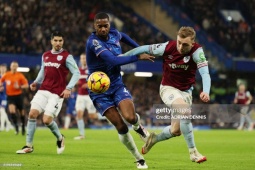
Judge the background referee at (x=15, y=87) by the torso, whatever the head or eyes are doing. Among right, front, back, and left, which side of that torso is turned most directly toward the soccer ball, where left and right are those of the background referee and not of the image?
front

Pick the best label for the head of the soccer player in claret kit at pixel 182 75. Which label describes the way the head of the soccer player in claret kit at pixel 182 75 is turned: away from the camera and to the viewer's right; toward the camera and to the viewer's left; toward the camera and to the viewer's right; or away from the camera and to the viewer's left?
toward the camera and to the viewer's left

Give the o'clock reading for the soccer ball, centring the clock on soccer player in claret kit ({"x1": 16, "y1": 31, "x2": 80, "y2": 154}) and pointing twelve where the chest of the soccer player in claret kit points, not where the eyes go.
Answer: The soccer ball is roughly at 10 o'clock from the soccer player in claret kit.

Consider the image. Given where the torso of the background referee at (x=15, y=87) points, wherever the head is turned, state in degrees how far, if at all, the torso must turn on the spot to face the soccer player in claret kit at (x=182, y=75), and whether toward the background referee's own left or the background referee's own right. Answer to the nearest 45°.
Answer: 0° — they already face them

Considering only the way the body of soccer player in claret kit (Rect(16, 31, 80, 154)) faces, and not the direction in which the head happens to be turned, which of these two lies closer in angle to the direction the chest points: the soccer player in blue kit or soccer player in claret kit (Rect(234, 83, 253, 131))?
the soccer player in blue kit

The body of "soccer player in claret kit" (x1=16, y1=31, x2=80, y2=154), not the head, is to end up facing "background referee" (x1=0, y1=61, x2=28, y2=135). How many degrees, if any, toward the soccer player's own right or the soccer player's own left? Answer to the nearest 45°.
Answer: approximately 135° to the soccer player's own right
